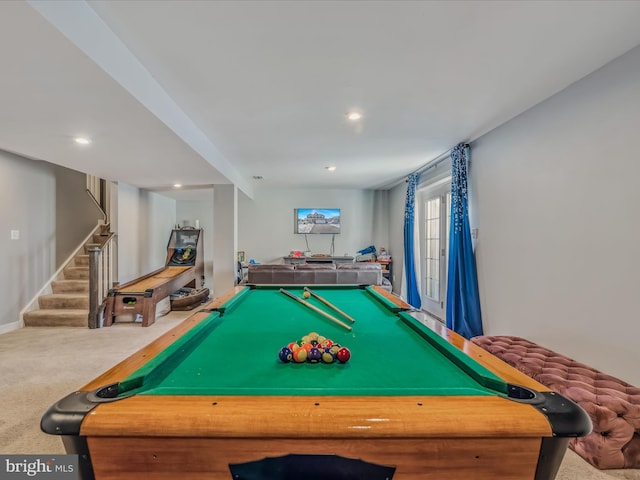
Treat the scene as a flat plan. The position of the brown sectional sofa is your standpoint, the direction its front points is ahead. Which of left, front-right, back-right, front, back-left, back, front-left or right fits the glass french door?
right

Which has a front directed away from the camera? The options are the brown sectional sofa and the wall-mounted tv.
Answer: the brown sectional sofa

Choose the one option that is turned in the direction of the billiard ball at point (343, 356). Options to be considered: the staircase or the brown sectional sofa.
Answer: the staircase

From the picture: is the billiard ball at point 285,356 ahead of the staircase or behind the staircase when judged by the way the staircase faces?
ahead

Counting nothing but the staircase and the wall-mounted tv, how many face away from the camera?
0

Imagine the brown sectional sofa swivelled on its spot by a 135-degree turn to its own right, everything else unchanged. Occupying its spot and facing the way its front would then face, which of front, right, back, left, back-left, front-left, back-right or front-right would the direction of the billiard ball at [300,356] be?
front-right

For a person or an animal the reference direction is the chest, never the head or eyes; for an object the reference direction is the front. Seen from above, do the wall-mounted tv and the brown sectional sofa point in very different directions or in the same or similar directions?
very different directions

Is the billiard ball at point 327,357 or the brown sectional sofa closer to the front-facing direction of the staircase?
the billiard ball

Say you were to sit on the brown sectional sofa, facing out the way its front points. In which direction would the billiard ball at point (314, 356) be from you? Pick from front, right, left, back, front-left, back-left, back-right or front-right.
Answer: back

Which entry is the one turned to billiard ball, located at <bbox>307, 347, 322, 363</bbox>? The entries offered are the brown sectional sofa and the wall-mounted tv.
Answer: the wall-mounted tv

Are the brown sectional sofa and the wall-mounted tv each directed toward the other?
yes

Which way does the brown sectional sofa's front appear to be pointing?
away from the camera

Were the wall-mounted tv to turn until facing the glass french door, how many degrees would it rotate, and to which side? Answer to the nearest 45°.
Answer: approximately 45° to its left

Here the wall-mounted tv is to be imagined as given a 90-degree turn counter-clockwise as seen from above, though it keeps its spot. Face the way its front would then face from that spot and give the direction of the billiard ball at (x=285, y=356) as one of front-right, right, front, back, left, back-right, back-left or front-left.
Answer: right

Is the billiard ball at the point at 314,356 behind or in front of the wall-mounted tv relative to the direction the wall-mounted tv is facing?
in front

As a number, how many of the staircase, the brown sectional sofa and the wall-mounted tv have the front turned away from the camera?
1
